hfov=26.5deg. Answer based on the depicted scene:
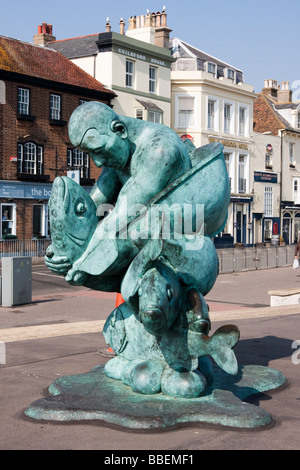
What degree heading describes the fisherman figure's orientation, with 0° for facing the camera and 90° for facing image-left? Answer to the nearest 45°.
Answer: approximately 45°

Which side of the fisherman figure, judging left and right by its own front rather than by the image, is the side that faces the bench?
back

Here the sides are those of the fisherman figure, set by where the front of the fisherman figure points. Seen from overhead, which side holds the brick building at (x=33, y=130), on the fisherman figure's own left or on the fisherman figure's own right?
on the fisherman figure's own right

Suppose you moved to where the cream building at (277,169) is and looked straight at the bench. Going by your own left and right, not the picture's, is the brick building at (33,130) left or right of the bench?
right

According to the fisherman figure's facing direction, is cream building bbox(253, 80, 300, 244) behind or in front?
behind
